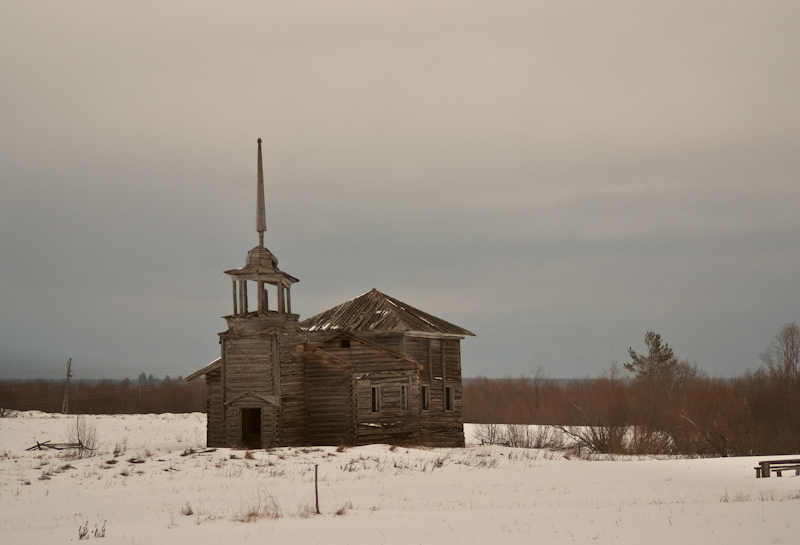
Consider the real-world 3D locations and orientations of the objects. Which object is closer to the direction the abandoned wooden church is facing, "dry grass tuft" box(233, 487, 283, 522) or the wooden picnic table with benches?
the dry grass tuft

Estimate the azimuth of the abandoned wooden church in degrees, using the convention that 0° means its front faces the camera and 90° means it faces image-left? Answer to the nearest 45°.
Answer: approximately 45°

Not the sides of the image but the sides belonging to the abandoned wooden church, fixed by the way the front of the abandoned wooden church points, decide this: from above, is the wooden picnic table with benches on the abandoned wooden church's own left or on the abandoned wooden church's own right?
on the abandoned wooden church's own left

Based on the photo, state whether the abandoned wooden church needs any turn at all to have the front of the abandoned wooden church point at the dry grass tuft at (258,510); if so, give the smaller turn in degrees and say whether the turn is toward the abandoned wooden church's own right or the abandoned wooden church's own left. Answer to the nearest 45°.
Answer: approximately 45° to the abandoned wooden church's own left
